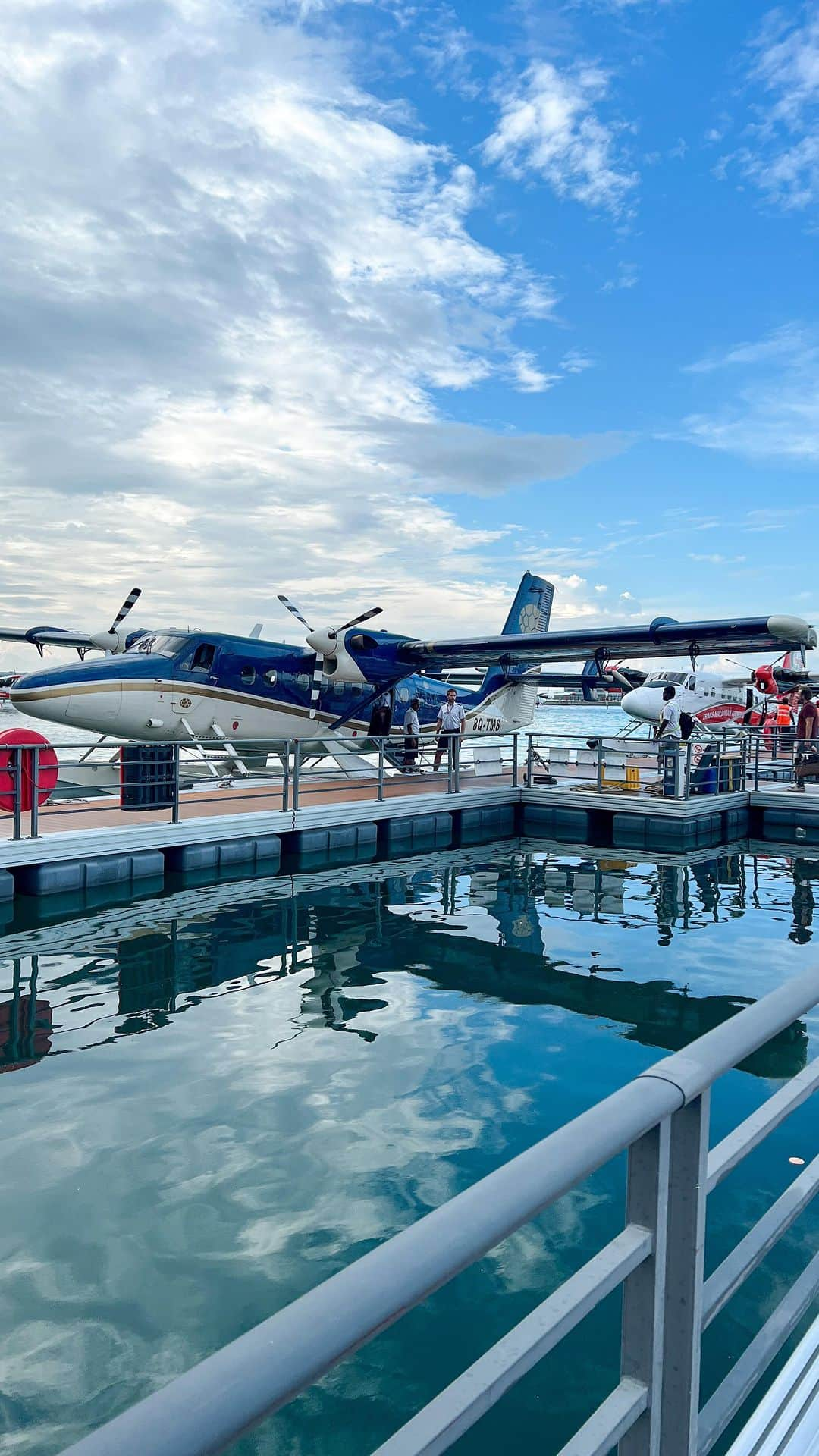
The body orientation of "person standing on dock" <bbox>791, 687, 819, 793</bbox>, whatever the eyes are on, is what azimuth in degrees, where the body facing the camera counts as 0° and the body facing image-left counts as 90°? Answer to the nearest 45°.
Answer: approximately 90°

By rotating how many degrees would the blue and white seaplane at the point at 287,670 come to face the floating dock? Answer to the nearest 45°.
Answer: approximately 90° to its left

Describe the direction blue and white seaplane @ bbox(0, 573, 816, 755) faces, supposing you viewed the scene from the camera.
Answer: facing the viewer and to the left of the viewer

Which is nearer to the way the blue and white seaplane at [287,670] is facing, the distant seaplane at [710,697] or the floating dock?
the floating dock

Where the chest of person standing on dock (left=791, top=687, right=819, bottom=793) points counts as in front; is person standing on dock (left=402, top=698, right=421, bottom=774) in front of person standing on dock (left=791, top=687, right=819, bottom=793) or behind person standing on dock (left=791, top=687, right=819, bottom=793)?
in front

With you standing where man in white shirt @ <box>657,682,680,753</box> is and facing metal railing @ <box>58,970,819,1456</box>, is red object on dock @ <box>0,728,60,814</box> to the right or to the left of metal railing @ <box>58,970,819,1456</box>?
right

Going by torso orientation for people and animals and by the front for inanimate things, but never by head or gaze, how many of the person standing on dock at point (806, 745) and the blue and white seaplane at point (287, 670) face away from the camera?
0

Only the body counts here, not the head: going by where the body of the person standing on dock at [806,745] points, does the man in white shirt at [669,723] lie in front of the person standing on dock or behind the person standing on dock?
in front

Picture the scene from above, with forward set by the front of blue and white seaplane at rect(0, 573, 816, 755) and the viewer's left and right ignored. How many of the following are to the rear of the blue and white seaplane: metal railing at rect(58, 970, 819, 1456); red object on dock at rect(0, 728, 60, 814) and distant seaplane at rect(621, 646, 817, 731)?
1

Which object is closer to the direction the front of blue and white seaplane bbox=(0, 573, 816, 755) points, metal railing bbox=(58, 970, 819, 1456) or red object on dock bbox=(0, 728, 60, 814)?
the red object on dock

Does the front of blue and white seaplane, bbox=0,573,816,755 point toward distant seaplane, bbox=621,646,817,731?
no

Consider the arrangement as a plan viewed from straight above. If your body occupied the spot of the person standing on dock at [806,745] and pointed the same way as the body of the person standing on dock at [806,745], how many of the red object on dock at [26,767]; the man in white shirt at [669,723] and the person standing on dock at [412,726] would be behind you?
0

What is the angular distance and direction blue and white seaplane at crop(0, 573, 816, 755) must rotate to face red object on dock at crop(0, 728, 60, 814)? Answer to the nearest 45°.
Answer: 0° — it already faces it

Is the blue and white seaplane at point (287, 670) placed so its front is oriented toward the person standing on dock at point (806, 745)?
no

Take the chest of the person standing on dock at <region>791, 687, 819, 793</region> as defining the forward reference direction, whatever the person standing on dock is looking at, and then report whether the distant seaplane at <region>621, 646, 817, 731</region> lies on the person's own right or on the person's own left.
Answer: on the person's own right

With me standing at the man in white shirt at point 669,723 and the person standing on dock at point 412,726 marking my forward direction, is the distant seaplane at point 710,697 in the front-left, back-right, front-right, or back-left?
back-right

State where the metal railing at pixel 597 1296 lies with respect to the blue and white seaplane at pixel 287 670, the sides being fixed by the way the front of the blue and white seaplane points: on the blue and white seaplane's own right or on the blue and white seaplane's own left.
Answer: on the blue and white seaplane's own left
